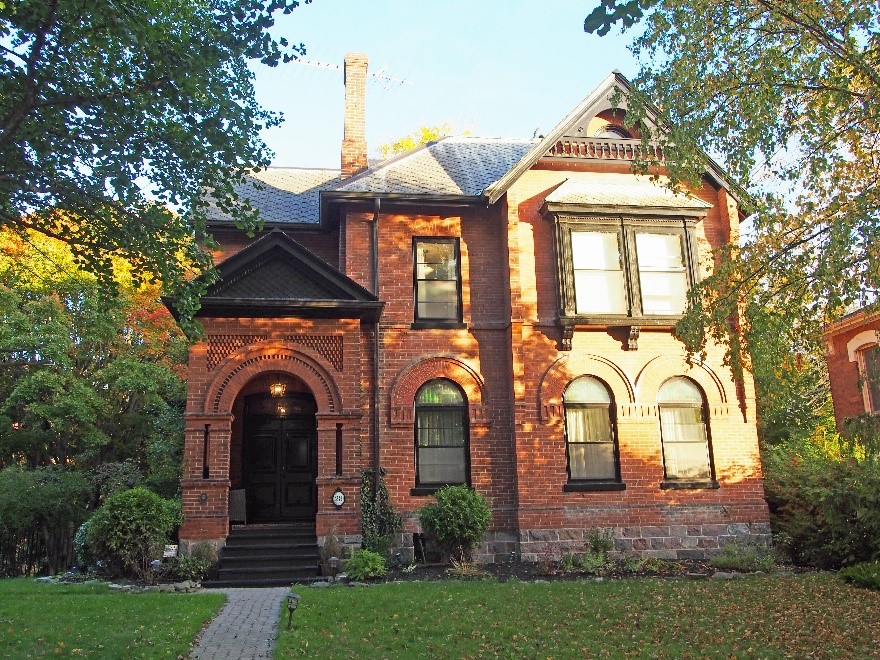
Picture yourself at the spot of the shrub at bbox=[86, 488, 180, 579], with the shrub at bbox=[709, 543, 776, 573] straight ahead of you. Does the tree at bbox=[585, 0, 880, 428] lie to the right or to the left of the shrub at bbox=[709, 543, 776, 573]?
right

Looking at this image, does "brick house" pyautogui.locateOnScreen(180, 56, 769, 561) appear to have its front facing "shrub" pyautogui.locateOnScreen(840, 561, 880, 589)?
no

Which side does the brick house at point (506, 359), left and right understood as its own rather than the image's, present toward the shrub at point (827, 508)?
left

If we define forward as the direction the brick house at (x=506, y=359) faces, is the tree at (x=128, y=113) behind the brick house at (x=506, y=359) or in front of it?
in front

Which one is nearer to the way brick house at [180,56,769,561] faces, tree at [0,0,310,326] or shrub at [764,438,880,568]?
the tree

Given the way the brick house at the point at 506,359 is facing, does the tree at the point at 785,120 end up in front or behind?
in front

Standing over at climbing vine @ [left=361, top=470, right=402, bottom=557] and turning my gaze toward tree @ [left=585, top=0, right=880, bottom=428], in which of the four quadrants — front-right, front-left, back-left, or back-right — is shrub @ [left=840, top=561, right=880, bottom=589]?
front-left

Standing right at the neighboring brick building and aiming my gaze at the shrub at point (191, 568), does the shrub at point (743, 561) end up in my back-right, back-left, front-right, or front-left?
front-left

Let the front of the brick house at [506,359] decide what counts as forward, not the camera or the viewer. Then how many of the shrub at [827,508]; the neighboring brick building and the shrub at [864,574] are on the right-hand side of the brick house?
0

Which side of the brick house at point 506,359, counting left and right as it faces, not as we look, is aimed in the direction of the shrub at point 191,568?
right

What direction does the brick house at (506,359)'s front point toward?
toward the camera

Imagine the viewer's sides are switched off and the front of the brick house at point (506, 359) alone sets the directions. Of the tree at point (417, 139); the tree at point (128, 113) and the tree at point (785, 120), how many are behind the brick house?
1

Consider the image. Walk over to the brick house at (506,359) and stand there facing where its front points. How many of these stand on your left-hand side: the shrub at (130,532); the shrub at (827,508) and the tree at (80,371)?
1

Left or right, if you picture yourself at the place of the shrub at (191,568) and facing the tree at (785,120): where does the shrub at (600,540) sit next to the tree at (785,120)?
left
